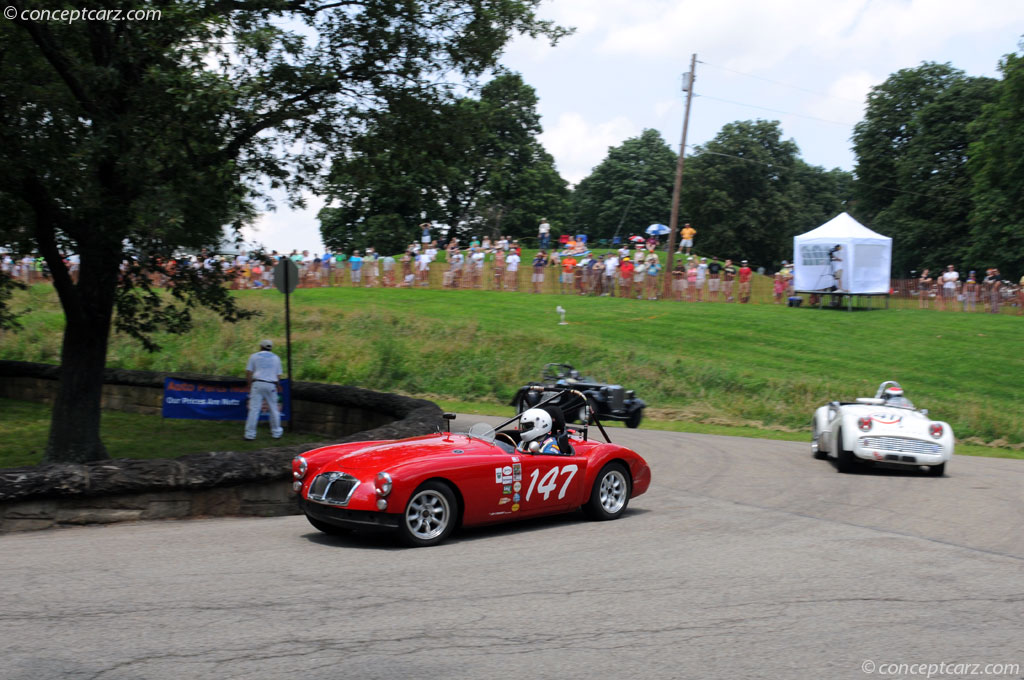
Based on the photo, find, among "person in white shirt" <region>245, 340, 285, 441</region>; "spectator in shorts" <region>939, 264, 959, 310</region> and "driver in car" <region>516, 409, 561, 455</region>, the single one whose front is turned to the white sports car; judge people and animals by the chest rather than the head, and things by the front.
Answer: the spectator in shorts

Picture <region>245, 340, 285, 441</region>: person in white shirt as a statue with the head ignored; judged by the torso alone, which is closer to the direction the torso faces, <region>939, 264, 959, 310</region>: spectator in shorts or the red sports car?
the spectator in shorts

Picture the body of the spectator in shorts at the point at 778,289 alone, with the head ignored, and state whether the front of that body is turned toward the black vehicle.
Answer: yes

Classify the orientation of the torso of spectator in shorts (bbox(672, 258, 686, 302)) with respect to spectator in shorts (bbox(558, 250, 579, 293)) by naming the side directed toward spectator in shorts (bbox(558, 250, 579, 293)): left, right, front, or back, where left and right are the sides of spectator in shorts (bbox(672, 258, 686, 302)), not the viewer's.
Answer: right

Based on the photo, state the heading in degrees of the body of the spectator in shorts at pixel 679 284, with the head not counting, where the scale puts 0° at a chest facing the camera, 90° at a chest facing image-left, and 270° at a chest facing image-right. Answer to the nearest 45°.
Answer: approximately 0°

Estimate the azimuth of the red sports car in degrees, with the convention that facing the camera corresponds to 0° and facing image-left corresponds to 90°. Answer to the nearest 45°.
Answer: approximately 45°

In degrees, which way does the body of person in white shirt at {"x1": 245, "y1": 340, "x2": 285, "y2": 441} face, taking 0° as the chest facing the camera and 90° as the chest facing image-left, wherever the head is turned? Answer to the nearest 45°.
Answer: approximately 180°

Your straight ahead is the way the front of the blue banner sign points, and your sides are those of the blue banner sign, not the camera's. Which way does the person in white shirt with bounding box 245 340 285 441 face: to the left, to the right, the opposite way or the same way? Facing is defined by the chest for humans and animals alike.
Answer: the opposite way

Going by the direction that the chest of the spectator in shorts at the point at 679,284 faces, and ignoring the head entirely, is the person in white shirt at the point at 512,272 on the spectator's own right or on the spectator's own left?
on the spectator's own right
